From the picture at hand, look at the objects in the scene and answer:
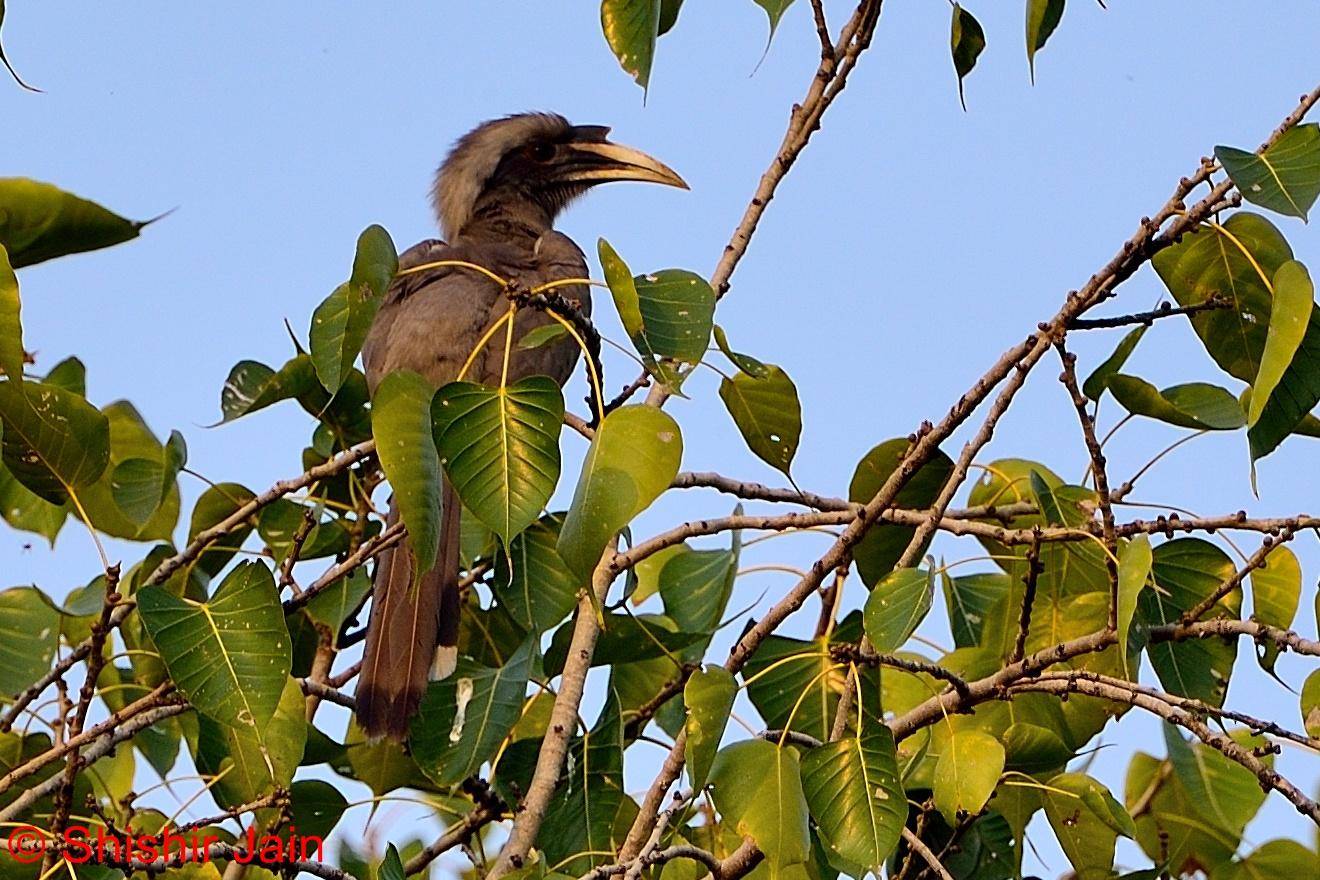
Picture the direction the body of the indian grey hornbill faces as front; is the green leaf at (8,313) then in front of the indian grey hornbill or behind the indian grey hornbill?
behind

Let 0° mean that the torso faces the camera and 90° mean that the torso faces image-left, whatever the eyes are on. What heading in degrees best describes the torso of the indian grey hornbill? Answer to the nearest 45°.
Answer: approximately 225°
